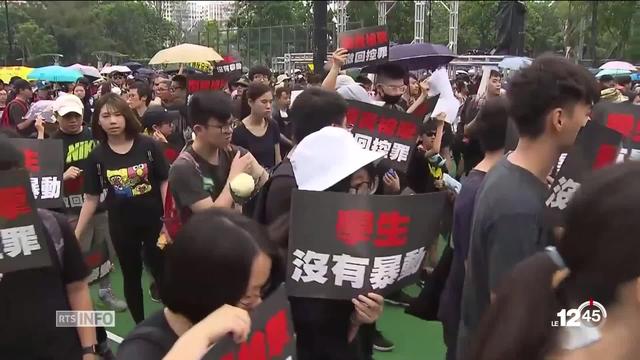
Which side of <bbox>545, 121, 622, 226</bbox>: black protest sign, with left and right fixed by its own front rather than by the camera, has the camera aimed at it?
front

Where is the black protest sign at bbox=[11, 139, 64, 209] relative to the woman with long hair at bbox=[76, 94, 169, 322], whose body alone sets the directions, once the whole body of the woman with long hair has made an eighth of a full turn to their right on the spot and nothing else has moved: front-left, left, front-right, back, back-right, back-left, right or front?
front

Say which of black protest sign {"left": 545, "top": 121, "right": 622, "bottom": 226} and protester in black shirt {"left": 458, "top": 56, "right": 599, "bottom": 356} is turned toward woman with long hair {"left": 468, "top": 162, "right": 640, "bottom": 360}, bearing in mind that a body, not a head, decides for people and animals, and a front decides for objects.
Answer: the black protest sign

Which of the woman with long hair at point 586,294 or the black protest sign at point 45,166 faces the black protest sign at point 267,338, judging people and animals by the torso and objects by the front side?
the black protest sign at point 45,166

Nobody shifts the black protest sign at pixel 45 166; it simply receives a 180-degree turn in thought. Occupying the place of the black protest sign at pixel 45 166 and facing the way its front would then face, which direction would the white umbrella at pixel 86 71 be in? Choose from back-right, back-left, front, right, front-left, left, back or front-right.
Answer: front

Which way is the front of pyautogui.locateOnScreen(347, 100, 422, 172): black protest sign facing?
toward the camera

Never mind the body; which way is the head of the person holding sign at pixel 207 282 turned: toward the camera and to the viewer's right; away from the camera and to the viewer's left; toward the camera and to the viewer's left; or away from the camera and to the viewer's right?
toward the camera and to the viewer's right

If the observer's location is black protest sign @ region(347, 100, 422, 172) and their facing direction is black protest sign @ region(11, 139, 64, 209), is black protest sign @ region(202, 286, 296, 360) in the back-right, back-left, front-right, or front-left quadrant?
front-left

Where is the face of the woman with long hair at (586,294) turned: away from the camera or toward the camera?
away from the camera
